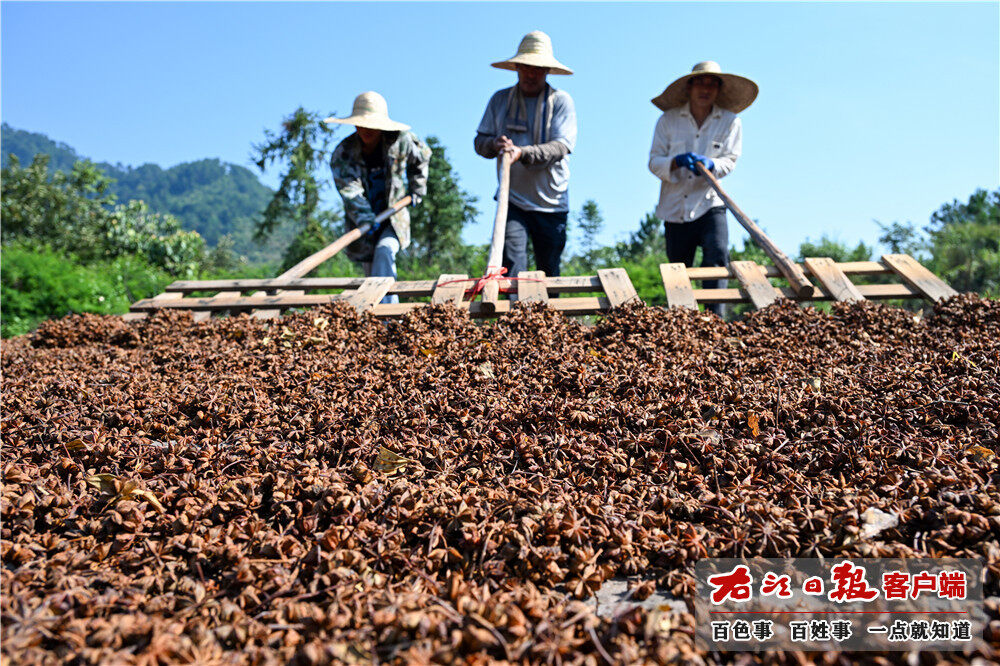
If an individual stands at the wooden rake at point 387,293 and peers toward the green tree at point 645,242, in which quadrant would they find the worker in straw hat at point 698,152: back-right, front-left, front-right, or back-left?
front-right

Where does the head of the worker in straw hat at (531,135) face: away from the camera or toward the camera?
toward the camera

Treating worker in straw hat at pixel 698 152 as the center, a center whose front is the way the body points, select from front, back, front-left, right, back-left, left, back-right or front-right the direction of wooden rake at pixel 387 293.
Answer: front-right

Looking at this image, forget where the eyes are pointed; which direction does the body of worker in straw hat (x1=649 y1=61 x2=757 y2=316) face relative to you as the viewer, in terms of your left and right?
facing the viewer

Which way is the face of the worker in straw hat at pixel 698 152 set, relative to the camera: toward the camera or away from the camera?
toward the camera

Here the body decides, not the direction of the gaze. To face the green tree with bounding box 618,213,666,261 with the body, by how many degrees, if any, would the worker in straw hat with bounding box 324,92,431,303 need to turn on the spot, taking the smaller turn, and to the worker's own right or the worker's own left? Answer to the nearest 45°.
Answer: approximately 135° to the worker's own left

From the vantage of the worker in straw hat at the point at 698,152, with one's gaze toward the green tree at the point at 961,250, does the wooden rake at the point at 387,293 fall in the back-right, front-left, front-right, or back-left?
back-left

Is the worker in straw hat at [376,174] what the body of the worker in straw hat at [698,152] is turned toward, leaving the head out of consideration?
no

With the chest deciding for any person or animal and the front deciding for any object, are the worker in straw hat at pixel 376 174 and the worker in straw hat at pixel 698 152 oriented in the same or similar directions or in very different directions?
same or similar directions

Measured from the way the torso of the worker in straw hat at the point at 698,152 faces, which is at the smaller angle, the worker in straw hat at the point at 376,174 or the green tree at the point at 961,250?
the worker in straw hat

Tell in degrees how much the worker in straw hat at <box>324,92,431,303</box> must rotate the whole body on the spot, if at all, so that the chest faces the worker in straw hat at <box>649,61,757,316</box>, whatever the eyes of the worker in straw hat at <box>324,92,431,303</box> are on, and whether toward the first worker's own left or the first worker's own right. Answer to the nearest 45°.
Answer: approximately 90° to the first worker's own left

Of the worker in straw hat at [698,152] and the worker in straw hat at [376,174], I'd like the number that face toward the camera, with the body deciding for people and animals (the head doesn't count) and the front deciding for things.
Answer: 2

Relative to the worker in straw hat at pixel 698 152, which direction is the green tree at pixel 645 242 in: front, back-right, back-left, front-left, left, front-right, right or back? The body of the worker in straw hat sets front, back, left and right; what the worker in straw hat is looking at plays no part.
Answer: back

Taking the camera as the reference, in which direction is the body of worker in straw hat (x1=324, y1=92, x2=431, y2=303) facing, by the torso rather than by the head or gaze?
toward the camera

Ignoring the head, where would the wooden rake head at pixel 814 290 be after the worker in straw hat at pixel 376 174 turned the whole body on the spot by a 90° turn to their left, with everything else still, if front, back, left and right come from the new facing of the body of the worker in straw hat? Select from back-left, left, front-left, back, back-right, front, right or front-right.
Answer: front-right

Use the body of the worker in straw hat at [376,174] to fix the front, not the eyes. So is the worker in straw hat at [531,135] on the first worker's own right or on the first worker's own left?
on the first worker's own left

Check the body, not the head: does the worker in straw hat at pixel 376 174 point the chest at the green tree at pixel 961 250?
no
